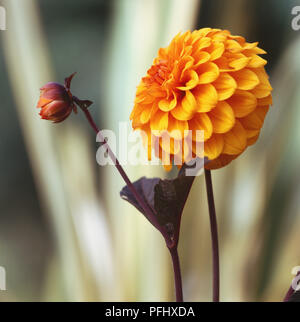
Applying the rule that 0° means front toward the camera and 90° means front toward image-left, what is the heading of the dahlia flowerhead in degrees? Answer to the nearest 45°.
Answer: approximately 45°
